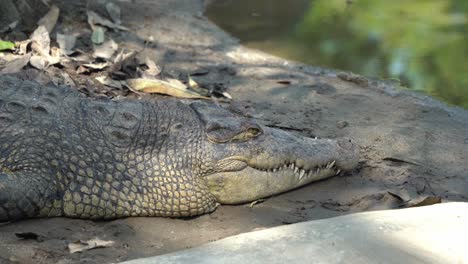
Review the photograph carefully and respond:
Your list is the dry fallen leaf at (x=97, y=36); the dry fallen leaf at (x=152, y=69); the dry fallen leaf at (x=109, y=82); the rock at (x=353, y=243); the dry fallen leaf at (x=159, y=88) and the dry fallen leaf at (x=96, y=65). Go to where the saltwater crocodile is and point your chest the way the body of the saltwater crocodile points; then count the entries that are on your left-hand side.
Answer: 5

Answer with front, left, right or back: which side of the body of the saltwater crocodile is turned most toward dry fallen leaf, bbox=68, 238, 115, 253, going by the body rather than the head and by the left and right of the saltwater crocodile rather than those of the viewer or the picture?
right

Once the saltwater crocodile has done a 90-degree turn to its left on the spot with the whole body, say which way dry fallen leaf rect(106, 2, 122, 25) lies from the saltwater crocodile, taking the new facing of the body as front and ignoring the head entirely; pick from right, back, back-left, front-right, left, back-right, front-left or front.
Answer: front

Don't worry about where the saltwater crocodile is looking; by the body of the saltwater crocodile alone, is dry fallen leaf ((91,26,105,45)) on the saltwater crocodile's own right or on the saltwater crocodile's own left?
on the saltwater crocodile's own left

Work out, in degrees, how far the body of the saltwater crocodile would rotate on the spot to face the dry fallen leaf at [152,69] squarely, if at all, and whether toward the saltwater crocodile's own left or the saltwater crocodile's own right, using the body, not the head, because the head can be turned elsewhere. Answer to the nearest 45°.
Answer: approximately 90° to the saltwater crocodile's own left

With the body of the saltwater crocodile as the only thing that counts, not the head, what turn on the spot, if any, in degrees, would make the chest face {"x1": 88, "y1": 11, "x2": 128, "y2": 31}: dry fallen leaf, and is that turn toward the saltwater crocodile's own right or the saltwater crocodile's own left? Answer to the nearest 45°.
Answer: approximately 90° to the saltwater crocodile's own left

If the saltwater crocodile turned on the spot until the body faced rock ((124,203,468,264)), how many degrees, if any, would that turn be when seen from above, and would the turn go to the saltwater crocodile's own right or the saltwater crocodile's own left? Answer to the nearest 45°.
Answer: approximately 45° to the saltwater crocodile's own right

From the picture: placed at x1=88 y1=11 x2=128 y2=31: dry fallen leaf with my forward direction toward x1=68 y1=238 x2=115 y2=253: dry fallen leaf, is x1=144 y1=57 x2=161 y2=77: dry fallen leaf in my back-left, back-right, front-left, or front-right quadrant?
front-left

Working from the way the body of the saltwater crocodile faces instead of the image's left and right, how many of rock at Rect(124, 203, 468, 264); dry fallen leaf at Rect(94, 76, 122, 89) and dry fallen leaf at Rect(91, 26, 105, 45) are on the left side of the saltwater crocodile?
2

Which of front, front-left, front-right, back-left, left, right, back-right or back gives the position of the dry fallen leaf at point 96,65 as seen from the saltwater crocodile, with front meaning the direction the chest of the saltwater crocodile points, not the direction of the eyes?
left

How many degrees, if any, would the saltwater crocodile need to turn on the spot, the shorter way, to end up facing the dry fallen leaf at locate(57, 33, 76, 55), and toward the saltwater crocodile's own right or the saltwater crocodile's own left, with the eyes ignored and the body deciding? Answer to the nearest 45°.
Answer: approximately 90° to the saltwater crocodile's own left

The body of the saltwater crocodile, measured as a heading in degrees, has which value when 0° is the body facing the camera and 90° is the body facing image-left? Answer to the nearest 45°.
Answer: approximately 270°

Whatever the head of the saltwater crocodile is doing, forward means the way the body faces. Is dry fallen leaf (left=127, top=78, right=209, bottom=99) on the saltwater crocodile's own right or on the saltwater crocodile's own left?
on the saltwater crocodile's own left

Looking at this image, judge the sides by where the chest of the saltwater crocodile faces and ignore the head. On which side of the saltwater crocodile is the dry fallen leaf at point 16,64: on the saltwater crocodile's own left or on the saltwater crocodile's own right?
on the saltwater crocodile's own left
